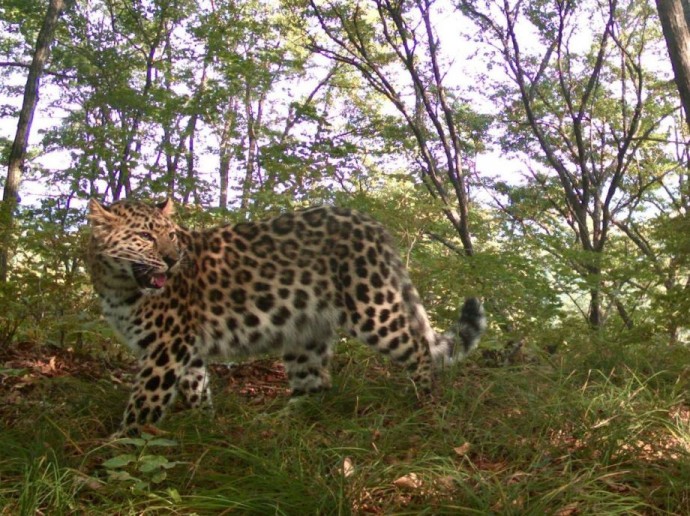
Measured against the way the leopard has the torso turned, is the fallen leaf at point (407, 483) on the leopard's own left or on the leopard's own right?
on the leopard's own left

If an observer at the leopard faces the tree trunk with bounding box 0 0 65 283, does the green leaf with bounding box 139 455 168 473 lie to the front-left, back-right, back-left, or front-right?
back-left

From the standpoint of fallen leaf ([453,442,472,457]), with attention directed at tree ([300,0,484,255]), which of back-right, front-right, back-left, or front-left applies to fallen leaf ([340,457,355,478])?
back-left

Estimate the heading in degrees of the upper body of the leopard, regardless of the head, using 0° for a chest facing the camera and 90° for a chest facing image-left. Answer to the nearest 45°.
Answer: approximately 90°

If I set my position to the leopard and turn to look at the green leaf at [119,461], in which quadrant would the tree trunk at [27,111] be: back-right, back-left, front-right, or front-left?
back-right

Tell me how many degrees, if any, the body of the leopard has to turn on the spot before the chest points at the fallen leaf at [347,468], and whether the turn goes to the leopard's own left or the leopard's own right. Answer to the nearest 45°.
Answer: approximately 90° to the leopard's own left

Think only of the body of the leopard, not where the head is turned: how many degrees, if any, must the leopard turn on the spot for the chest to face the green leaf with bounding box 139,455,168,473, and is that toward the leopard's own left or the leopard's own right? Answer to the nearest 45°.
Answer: approximately 90° to the leopard's own left

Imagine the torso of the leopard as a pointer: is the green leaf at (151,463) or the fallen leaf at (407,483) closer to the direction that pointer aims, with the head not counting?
the green leaf

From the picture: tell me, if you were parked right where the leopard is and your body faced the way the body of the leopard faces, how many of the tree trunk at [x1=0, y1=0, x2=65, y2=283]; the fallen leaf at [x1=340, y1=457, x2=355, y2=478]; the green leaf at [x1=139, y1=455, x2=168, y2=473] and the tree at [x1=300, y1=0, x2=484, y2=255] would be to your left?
2

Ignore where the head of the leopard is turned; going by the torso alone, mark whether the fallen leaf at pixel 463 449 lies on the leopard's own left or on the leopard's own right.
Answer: on the leopard's own left

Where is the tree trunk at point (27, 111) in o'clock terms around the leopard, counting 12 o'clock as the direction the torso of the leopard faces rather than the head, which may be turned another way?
The tree trunk is roughly at 2 o'clock from the leopard.

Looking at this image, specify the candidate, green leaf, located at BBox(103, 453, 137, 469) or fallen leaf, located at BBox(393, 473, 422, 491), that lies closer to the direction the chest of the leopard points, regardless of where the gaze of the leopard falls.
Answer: the green leaf

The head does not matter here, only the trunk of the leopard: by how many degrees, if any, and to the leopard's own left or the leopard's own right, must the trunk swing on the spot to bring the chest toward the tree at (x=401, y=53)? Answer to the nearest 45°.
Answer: approximately 90° to the leopard's own right
